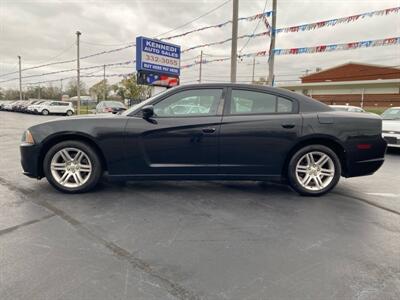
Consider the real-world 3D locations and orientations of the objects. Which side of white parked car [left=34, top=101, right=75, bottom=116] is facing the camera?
left

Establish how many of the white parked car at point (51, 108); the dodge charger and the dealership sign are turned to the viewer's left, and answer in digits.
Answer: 2

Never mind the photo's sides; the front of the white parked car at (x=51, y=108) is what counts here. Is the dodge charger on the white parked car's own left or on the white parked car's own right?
on the white parked car's own left

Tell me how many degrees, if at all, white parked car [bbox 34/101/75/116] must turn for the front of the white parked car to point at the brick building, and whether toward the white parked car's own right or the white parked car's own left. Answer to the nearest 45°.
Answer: approximately 180°

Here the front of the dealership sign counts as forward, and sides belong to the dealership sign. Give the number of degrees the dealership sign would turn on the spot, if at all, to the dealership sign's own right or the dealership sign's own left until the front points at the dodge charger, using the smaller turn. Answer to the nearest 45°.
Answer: approximately 45° to the dealership sign's own right

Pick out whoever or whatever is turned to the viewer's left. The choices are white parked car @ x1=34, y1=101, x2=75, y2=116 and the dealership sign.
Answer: the white parked car

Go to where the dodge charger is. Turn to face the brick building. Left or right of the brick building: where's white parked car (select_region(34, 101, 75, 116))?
left

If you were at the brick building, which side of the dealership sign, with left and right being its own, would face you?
left

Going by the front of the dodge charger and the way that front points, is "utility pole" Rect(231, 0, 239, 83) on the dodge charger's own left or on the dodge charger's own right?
on the dodge charger's own right

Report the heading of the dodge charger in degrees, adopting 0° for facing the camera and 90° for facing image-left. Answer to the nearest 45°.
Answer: approximately 90°

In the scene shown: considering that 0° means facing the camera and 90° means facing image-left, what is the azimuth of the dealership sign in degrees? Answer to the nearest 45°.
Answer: approximately 315°
